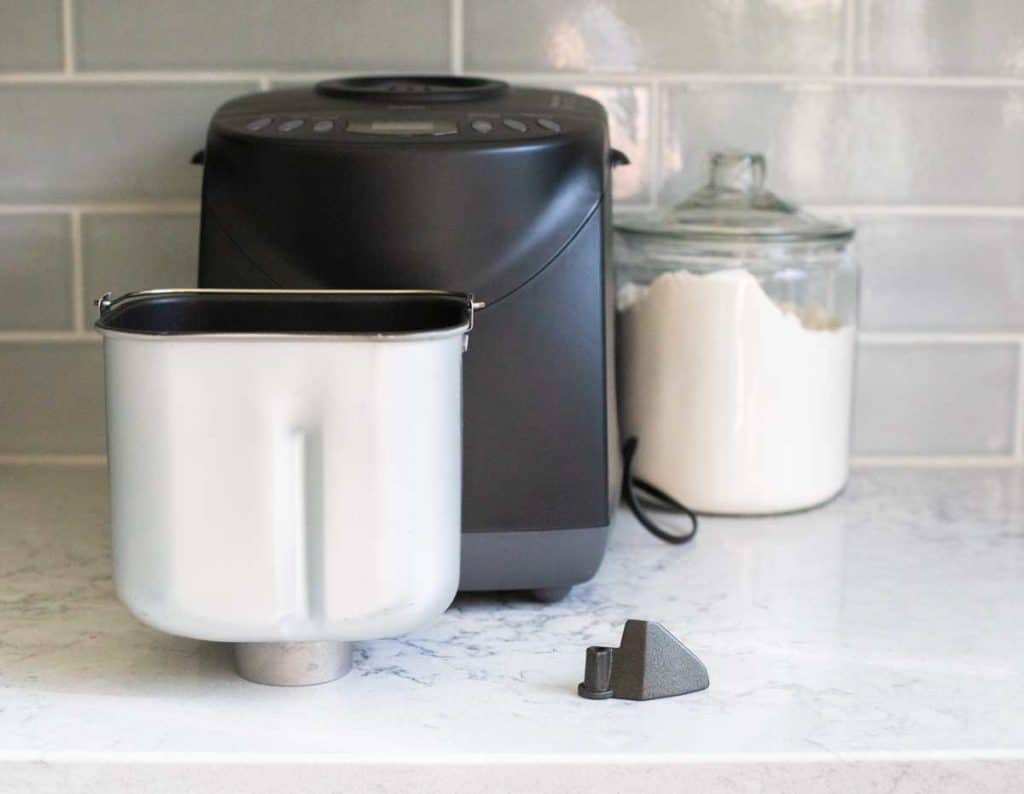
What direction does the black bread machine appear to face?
toward the camera
